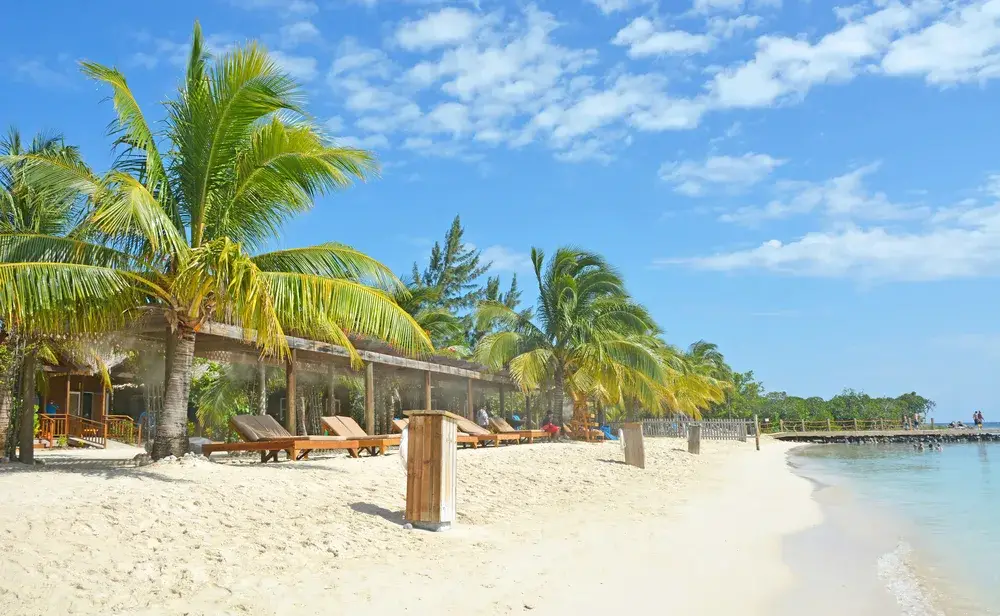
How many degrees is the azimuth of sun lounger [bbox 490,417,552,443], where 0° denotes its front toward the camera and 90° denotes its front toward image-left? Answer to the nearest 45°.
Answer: approximately 270°

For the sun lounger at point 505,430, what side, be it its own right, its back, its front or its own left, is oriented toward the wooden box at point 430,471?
right

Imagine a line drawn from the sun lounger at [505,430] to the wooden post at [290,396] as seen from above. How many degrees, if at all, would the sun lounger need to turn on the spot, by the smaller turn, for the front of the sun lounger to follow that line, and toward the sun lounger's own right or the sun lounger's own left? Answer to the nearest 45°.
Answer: approximately 135° to the sun lounger's own right

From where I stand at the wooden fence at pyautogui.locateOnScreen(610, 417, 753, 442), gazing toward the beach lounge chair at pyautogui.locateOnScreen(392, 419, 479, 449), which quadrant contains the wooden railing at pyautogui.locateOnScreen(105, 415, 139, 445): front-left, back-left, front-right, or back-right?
front-right

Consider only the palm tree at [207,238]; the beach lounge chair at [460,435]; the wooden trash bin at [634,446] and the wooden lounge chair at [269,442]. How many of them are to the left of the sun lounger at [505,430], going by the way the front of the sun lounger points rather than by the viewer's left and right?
0

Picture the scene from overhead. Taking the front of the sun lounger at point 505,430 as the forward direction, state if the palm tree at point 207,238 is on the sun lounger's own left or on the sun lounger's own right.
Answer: on the sun lounger's own right

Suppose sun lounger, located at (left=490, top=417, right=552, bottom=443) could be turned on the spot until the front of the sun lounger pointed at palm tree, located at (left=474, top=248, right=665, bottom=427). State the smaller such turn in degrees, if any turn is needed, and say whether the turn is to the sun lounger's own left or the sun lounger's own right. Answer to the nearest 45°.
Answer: approximately 45° to the sun lounger's own left

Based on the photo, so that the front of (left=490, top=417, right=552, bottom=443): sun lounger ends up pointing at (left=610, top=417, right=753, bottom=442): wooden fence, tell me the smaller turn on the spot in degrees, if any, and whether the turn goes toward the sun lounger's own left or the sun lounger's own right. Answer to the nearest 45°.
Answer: approximately 45° to the sun lounger's own left

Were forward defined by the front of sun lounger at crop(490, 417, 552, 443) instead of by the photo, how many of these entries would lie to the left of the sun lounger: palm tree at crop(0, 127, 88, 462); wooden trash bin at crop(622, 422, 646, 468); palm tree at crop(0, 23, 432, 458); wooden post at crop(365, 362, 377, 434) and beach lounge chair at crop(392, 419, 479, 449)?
0

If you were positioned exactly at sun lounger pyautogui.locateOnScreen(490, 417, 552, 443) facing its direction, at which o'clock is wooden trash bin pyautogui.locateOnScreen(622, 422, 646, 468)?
The wooden trash bin is roughly at 2 o'clock from the sun lounger.

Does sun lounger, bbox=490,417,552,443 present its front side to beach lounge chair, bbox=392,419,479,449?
no

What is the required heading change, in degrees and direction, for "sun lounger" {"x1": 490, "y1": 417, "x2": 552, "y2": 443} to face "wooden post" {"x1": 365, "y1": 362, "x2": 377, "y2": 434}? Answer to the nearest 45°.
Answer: approximately 135° to its right
